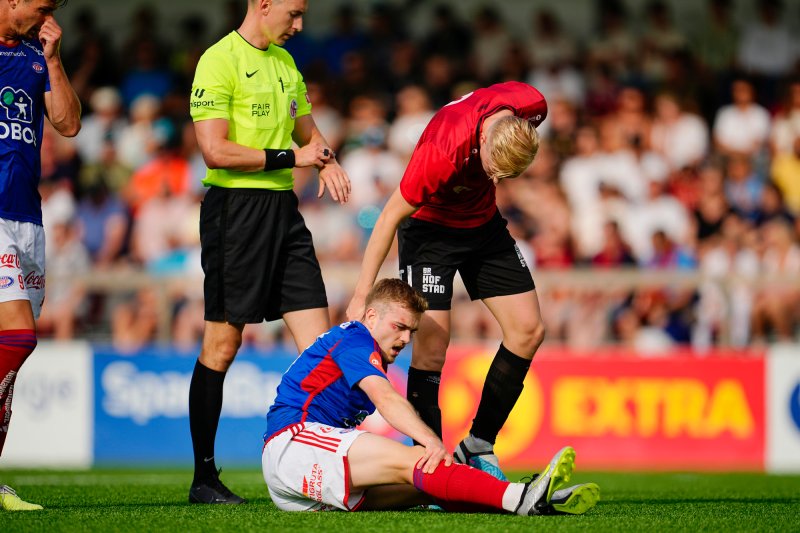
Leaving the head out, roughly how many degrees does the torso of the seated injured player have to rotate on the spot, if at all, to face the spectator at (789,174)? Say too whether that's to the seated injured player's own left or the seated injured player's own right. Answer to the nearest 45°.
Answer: approximately 45° to the seated injured player's own left

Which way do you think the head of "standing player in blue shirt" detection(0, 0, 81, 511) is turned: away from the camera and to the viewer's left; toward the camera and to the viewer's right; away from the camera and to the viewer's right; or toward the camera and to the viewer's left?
toward the camera and to the viewer's right

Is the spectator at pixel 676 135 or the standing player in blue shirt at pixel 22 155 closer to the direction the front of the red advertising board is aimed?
the standing player in blue shirt

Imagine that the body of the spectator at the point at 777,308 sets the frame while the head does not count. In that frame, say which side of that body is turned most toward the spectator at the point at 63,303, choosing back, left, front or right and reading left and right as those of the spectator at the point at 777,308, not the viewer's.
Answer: right

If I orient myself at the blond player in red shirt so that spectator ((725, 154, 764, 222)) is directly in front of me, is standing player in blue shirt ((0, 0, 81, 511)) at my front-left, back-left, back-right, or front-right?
back-left

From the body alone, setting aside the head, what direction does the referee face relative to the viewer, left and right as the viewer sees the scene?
facing the viewer and to the right of the viewer

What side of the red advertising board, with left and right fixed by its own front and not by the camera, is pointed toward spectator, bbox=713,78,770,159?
back

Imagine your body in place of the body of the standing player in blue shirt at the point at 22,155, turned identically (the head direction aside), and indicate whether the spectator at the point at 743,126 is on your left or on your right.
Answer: on your left

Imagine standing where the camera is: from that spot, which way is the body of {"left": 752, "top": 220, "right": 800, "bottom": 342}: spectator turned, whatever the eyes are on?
toward the camera

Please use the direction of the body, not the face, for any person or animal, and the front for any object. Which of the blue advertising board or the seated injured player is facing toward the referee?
the blue advertising board

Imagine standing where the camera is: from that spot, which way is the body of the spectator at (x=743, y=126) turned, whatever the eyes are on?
toward the camera

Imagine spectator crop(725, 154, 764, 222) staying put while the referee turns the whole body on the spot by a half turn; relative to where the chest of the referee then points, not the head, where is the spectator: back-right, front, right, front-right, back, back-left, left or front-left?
right

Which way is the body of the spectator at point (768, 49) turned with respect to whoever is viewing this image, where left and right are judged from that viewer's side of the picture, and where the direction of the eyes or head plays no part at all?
facing the viewer

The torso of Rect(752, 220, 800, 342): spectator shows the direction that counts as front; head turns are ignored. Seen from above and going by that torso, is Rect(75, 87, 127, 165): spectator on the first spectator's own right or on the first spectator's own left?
on the first spectator's own right

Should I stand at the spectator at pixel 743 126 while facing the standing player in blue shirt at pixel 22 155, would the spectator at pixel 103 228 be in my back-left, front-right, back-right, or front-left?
front-right

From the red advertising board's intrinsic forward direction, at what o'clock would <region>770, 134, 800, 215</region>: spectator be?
The spectator is roughly at 7 o'clock from the red advertising board.
